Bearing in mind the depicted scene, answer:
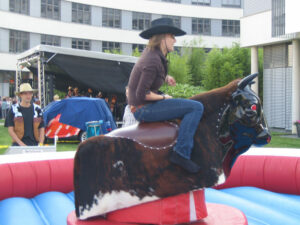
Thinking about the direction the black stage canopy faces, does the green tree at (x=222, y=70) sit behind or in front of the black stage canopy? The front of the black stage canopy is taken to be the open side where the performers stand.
behind

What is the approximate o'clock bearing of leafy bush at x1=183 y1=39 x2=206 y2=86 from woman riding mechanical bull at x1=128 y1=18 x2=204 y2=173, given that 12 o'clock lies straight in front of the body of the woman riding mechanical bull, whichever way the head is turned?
The leafy bush is roughly at 9 o'clock from the woman riding mechanical bull.

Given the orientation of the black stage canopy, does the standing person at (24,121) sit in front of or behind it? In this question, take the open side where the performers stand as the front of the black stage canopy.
in front

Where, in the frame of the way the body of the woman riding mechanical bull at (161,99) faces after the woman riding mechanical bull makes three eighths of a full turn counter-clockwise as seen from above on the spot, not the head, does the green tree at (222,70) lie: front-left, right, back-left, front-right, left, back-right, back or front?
front-right

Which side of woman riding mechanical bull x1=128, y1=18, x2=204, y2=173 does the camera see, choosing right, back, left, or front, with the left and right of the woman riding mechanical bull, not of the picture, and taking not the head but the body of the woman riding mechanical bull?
right

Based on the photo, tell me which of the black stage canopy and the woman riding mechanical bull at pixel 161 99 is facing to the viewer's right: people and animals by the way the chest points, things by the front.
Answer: the woman riding mechanical bull

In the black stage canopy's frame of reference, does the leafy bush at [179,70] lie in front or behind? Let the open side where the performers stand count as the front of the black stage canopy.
behind

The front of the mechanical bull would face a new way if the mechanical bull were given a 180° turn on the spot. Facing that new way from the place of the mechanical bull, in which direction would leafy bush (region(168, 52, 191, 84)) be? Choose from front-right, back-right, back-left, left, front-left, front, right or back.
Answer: right

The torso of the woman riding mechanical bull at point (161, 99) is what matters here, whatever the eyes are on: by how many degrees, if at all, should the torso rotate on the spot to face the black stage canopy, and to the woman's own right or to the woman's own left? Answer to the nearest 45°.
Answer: approximately 90° to the woman's own left

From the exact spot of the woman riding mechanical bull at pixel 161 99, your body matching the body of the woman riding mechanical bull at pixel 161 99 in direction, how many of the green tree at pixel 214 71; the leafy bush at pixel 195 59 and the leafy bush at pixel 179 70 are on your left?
3

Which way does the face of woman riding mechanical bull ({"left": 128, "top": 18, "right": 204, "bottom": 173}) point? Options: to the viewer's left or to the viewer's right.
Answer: to the viewer's right

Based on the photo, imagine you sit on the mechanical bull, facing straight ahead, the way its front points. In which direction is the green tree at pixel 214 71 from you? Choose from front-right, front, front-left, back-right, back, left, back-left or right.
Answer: left

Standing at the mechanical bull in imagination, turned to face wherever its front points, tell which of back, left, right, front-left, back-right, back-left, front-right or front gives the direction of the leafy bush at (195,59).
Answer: left

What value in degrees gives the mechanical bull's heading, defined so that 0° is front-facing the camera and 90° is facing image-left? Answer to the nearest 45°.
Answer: approximately 270°

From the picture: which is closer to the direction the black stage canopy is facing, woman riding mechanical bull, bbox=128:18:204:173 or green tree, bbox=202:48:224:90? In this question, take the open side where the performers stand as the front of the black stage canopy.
the woman riding mechanical bull

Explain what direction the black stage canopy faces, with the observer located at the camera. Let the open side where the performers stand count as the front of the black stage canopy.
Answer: facing the viewer and to the left of the viewer
